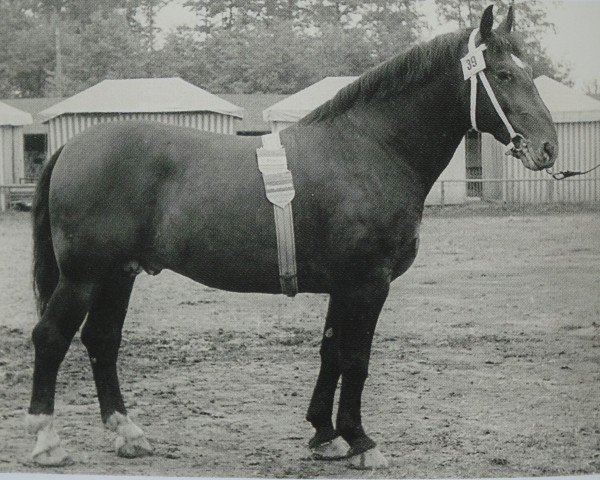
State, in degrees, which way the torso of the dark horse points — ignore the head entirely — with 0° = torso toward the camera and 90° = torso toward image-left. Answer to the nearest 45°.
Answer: approximately 270°

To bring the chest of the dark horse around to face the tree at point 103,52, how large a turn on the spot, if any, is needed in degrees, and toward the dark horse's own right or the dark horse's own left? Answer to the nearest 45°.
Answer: approximately 135° to the dark horse's own left
